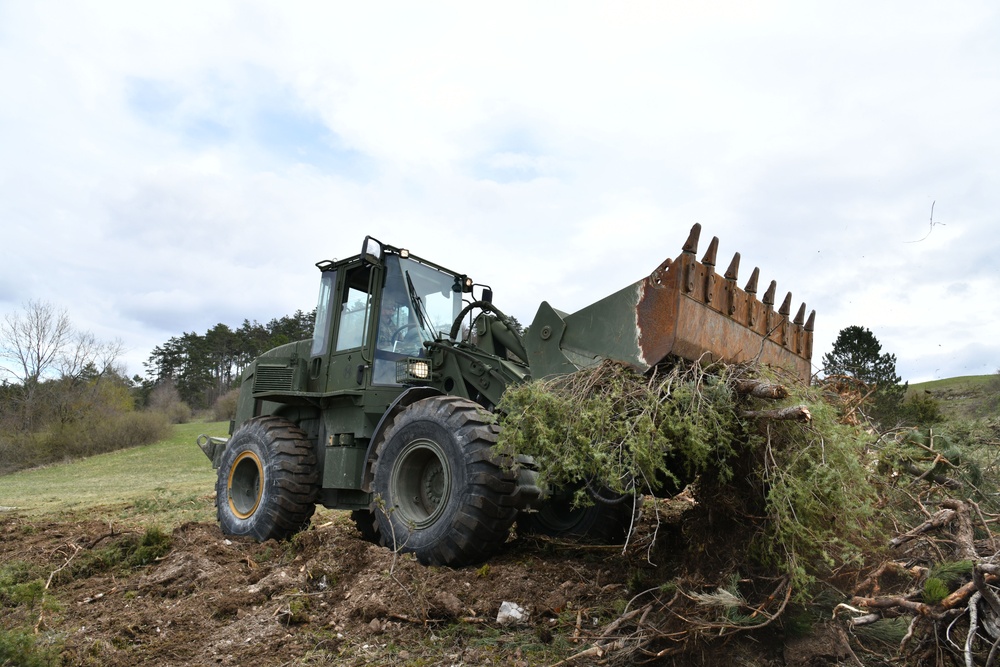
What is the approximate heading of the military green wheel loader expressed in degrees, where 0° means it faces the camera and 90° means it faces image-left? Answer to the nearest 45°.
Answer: approximately 315°
